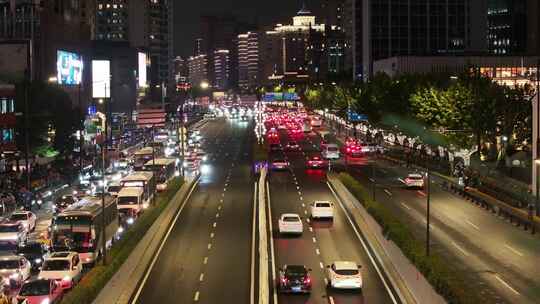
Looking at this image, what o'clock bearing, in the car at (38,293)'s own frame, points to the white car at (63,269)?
The white car is roughly at 5 o'clock from the car.

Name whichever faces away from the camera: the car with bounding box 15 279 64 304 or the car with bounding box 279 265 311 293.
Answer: the car with bounding box 279 265 311 293

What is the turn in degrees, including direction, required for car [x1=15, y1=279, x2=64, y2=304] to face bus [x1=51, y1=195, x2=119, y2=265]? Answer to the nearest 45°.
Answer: approximately 135° to its right

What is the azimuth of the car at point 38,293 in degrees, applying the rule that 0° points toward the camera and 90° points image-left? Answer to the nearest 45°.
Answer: approximately 45°

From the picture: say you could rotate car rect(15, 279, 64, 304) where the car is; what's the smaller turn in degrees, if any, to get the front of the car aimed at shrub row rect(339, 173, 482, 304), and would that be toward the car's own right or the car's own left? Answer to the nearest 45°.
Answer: approximately 135° to the car's own left

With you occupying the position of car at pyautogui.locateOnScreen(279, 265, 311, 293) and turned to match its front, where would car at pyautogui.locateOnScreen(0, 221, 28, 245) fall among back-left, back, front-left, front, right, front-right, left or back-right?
front-left

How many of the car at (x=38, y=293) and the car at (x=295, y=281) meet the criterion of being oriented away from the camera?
1

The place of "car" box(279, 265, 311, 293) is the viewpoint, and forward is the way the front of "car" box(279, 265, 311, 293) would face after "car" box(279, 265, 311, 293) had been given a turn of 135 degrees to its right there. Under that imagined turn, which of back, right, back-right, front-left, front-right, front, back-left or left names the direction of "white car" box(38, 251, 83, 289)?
back-right

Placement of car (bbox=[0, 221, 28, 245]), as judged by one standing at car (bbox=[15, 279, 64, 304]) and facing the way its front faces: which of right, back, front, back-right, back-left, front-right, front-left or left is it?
back-right

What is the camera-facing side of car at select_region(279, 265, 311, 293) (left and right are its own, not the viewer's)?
back

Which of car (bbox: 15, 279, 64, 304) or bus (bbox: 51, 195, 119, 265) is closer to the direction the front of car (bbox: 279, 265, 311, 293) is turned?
the bus
